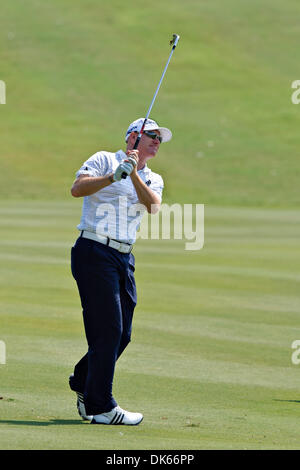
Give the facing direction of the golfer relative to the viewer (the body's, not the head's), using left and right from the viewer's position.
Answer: facing the viewer and to the right of the viewer
